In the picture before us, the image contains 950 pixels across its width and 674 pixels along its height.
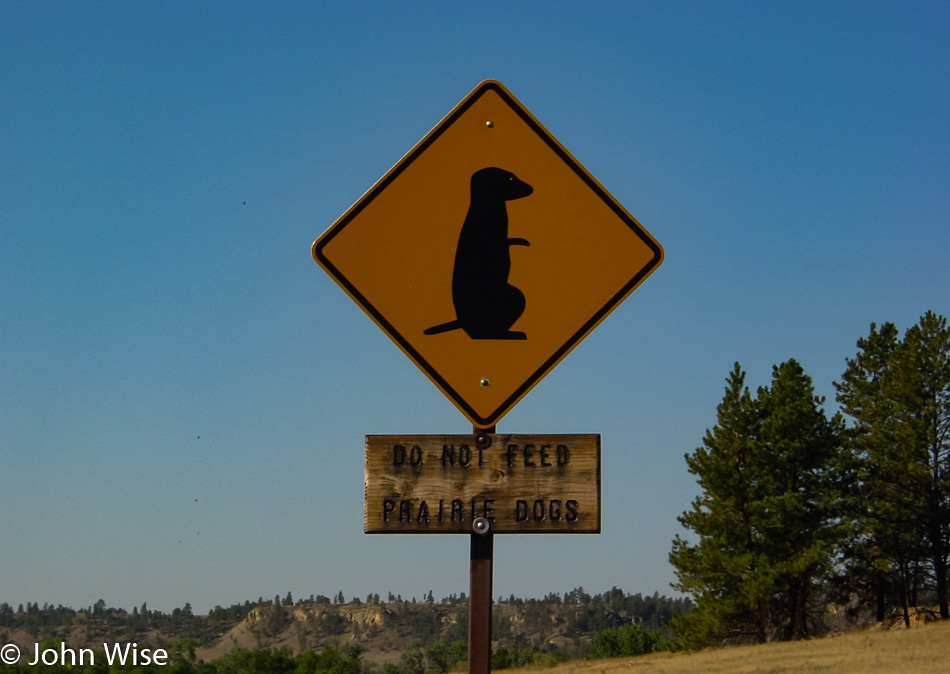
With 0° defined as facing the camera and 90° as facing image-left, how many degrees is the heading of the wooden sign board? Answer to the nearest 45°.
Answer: approximately 0°

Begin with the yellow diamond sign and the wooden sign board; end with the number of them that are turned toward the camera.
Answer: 2
